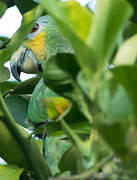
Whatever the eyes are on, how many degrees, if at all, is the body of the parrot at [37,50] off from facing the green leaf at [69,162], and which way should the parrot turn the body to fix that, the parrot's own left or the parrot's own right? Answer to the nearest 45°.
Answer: approximately 90° to the parrot's own left

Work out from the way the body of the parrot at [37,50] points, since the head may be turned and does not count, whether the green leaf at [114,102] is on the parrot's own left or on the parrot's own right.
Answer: on the parrot's own left

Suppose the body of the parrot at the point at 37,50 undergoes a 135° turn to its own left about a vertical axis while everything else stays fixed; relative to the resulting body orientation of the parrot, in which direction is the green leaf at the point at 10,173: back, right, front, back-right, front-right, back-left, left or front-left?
front-right

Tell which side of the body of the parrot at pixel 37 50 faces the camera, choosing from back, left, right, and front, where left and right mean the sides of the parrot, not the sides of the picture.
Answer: left
